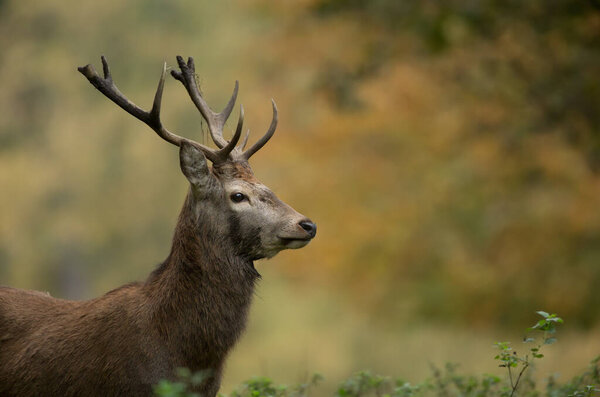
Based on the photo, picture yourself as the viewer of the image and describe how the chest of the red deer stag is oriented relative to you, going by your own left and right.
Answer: facing to the right of the viewer
